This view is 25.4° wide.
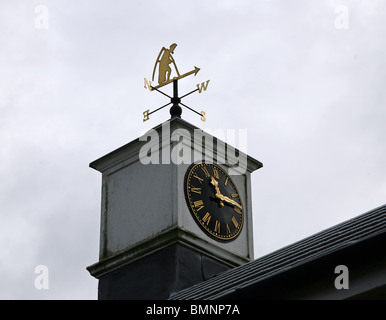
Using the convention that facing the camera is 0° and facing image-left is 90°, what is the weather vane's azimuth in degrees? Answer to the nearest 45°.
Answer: approximately 315°
